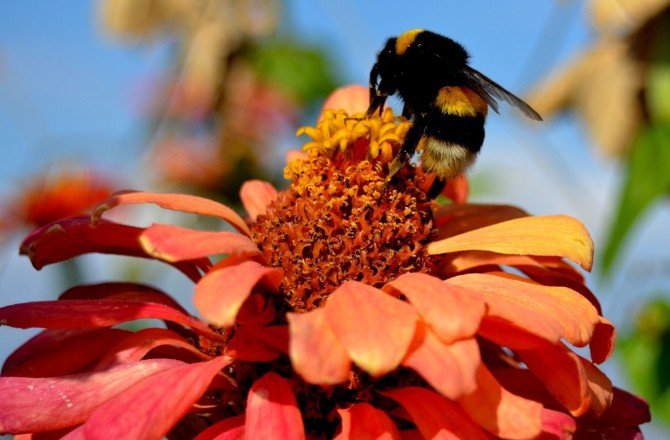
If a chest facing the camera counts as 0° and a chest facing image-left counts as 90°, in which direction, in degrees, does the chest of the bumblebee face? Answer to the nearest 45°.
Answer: approximately 90°

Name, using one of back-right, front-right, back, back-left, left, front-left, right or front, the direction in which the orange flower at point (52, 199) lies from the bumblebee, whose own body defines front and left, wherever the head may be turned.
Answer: front-right
